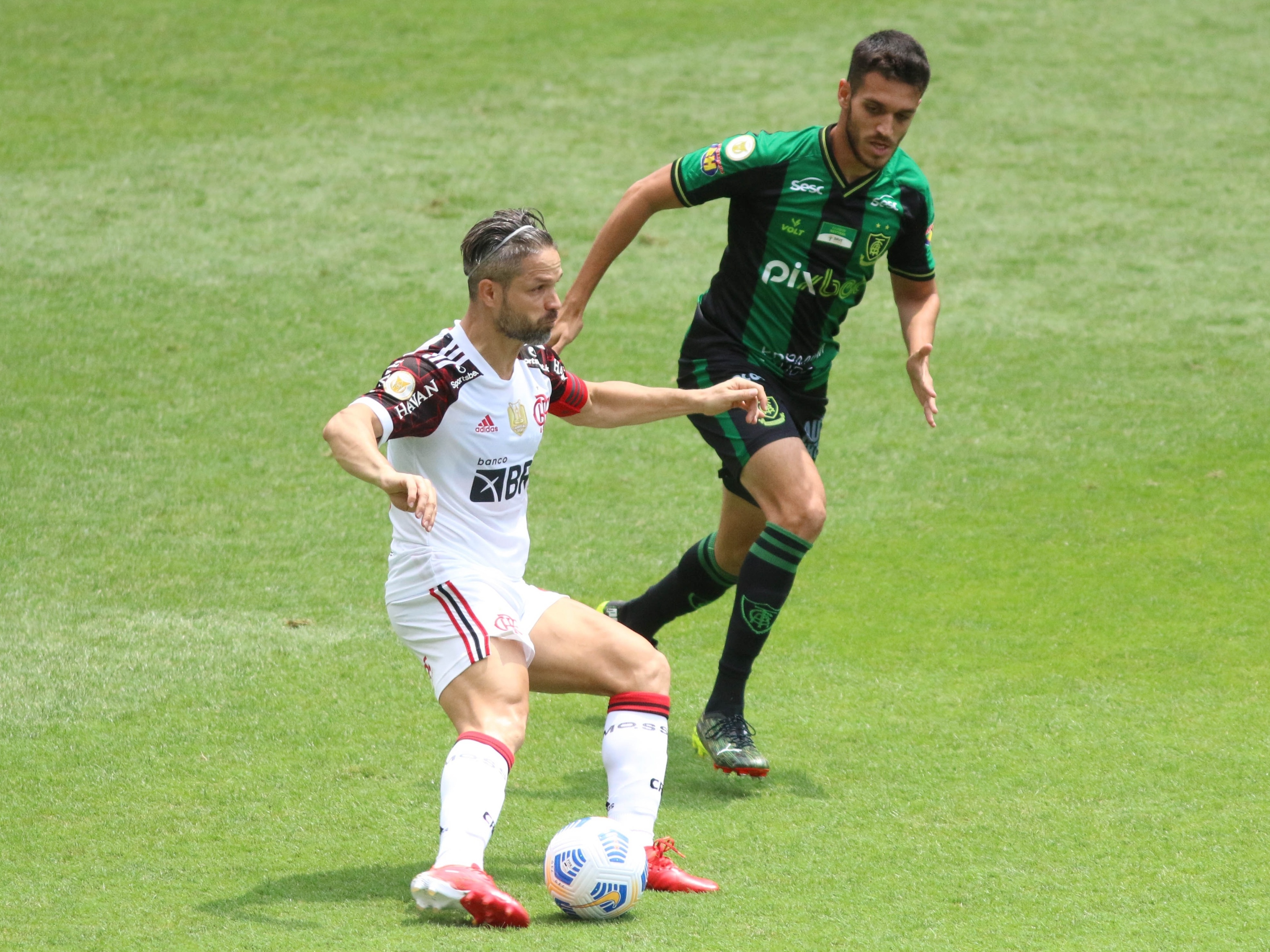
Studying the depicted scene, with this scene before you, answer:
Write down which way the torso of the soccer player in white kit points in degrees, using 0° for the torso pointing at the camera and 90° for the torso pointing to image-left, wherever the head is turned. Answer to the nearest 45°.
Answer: approximately 315°

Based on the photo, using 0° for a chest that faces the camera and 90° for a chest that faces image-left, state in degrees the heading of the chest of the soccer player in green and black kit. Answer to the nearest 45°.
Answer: approximately 315°

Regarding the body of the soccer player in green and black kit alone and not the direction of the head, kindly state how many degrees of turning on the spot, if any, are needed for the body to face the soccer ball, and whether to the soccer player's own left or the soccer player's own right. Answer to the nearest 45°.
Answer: approximately 45° to the soccer player's own right

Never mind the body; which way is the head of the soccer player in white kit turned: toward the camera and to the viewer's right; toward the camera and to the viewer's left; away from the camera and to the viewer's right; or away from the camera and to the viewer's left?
toward the camera and to the viewer's right

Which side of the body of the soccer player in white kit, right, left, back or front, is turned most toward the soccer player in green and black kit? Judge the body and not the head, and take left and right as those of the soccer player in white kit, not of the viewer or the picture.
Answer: left

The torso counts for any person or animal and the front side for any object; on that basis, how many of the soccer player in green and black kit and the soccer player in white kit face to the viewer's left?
0
